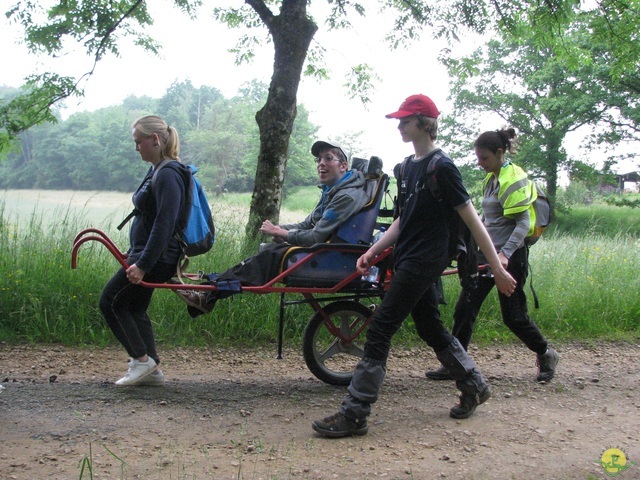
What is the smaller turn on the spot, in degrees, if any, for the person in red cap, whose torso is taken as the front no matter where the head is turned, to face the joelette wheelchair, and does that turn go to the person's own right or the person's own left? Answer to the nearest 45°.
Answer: approximately 45° to the person's own right

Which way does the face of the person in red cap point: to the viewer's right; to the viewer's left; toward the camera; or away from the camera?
to the viewer's left

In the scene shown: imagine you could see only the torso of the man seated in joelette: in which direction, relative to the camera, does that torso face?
to the viewer's left

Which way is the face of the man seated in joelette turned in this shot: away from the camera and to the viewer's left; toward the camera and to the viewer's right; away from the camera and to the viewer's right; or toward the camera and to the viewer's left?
toward the camera and to the viewer's left

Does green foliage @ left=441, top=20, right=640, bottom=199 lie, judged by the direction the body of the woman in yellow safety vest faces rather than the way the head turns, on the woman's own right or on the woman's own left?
on the woman's own right

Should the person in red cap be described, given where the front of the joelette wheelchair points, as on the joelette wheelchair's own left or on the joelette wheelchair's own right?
on the joelette wheelchair's own left

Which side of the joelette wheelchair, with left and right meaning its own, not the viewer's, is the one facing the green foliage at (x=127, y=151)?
right

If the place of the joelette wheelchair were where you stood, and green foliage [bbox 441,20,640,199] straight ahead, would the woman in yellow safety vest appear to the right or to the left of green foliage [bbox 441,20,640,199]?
right

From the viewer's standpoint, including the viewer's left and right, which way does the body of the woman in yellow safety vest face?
facing to the left of the viewer

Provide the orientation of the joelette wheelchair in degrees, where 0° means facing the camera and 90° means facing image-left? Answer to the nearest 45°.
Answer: approximately 90°

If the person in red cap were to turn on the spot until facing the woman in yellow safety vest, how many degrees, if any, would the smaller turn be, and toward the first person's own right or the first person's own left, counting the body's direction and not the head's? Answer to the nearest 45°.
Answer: approximately 135° to the first person's own right

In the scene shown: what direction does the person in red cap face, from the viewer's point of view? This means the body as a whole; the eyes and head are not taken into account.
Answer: to the viewer's left

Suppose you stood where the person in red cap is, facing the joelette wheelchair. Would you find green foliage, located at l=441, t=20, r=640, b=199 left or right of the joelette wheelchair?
right
